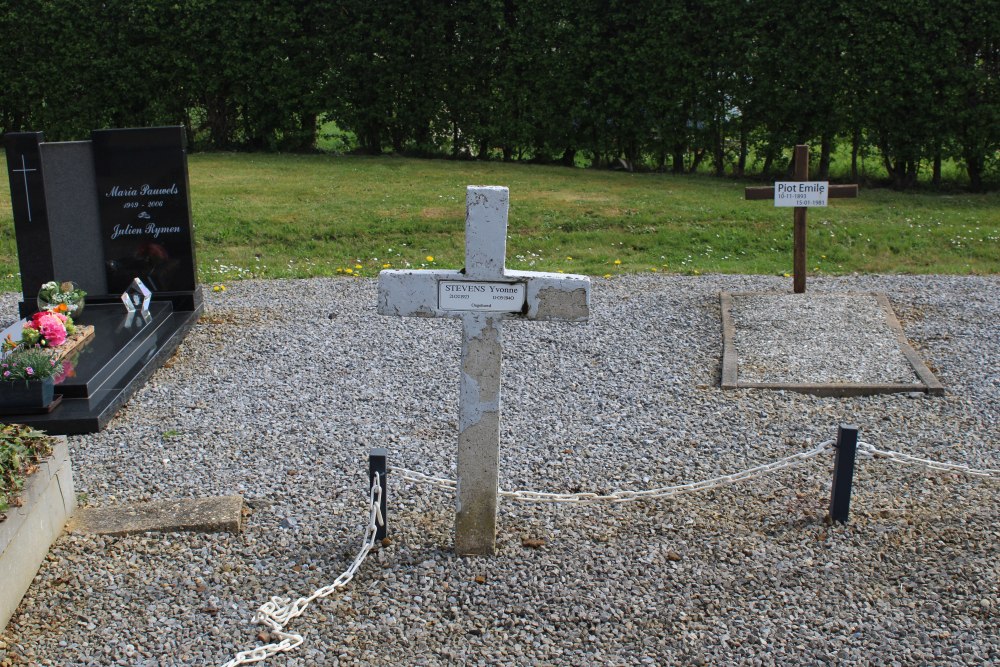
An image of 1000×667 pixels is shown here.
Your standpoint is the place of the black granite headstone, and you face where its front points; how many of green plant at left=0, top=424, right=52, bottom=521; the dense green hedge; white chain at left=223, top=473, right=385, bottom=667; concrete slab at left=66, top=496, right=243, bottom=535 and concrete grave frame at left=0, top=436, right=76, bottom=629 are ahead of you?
4

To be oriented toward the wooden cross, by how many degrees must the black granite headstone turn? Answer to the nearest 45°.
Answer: approximately 90° to its left

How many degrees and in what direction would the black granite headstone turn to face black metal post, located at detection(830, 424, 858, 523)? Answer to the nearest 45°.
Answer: approximately 45° to its left

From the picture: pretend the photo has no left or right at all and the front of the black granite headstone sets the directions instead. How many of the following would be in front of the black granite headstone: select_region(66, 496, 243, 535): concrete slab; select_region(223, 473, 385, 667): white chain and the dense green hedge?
2

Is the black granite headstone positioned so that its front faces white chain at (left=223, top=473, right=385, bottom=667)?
yes

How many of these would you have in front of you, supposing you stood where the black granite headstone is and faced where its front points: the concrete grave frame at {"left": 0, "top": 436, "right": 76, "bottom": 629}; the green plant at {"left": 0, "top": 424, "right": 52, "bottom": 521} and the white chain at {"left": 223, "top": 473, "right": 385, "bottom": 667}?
3

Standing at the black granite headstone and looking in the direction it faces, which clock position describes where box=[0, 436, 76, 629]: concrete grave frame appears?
The concrete grave frame is roughly at 12 o'clock from the black granite headstone.

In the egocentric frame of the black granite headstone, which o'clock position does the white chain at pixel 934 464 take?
The white chain is roughly at 11 o'clock from the black granite headstone.

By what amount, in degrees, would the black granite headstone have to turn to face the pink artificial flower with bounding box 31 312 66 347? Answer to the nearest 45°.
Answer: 0° — it already faces it

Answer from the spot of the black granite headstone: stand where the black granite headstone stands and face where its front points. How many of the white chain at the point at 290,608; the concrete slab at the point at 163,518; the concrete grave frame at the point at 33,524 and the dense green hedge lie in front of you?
3

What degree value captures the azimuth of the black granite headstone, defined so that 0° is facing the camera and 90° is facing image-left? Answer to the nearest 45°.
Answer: approximately 0°

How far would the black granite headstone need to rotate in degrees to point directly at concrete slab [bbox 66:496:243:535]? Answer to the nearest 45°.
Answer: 0° — it already faces it

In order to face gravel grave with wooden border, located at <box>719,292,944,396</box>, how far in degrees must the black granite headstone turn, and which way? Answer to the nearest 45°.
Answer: approximately 45° to its left
